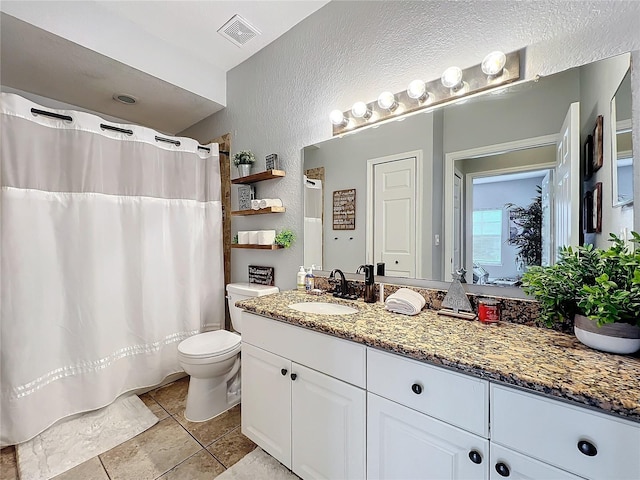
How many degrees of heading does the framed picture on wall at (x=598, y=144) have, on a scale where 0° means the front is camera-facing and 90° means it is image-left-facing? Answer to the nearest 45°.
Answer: approximately 90°

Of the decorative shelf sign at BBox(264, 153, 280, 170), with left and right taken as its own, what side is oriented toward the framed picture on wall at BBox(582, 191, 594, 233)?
left

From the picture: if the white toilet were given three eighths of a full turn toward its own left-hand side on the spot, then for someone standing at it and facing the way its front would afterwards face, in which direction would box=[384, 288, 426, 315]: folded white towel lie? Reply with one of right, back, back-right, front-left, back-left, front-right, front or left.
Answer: front-right

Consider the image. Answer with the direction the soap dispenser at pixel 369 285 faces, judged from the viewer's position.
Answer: facing to the left of the viewer

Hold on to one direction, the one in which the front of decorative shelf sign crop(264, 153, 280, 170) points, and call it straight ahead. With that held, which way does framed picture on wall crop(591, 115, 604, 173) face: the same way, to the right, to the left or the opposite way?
to the right

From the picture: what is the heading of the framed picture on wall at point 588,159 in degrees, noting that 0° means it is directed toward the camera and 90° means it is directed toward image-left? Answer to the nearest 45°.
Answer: approximately 90°
